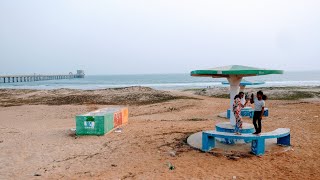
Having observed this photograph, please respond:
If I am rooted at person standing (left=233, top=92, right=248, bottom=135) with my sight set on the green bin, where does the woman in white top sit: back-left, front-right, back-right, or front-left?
back-right

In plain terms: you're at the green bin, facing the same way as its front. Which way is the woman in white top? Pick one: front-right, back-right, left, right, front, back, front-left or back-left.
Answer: front-left

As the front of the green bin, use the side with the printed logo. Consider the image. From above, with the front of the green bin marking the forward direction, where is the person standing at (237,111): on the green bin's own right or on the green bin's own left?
on the green bin's own left

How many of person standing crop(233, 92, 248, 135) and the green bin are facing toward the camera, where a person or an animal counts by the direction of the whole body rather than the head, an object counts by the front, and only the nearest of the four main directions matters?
1

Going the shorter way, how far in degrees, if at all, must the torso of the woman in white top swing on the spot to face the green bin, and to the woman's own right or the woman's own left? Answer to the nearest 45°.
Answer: approximately 45° to the woman's own right

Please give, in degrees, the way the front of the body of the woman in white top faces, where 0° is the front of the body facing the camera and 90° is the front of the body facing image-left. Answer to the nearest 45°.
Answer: approximately 45°

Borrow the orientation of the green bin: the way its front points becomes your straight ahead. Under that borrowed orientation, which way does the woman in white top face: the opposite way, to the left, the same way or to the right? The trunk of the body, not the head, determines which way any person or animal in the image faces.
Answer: to the right

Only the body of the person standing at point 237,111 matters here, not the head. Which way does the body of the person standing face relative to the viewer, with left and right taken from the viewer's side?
facing to the right of the viewer

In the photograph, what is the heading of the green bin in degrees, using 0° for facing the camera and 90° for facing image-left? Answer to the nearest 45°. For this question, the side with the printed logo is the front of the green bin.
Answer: approximately 0°
